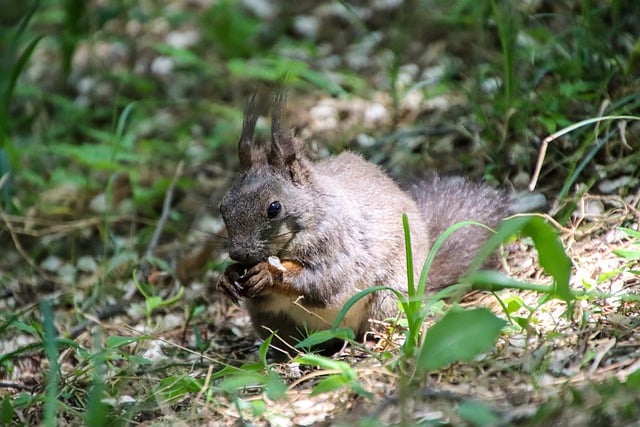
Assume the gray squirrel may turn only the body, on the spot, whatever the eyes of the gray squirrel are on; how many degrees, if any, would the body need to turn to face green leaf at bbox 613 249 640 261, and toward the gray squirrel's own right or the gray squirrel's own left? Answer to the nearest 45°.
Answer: approximately 135° to the gray squirrel's own left

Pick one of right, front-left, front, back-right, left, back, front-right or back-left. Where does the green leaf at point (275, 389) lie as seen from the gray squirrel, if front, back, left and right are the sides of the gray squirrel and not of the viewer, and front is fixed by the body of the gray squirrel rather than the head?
front-left

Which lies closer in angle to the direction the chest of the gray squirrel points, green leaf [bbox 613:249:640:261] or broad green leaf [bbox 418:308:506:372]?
the broad green leaf

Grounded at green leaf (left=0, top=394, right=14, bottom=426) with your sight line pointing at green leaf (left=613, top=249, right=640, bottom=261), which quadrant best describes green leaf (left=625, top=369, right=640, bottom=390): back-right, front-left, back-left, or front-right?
front-right

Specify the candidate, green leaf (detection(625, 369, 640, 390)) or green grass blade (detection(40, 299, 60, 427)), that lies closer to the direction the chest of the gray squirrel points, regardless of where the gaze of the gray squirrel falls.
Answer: the green grass blade

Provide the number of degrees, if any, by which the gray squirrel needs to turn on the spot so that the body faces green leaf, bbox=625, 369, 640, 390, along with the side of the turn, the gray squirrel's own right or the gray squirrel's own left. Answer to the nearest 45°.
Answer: approximately 90° to the gray squirrel's own left

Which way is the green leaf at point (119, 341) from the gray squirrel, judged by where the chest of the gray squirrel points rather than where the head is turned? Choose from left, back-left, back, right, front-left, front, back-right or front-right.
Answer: front

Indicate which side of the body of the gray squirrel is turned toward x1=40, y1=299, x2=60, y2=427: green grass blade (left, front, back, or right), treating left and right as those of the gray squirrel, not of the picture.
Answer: front

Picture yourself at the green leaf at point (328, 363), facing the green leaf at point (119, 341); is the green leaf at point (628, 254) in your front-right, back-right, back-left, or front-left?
back-right

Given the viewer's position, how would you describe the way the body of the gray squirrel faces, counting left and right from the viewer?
facing the viewer and to the left of the viewer

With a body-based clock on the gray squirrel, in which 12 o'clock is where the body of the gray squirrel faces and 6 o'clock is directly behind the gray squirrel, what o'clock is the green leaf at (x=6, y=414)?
The green leaf is roughly at 12 o'clock from the gray squirrel.

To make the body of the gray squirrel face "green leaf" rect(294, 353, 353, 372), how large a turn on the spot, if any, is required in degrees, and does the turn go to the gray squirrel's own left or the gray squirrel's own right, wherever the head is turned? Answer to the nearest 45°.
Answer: approximately 45° to the gray squirrel's own left
